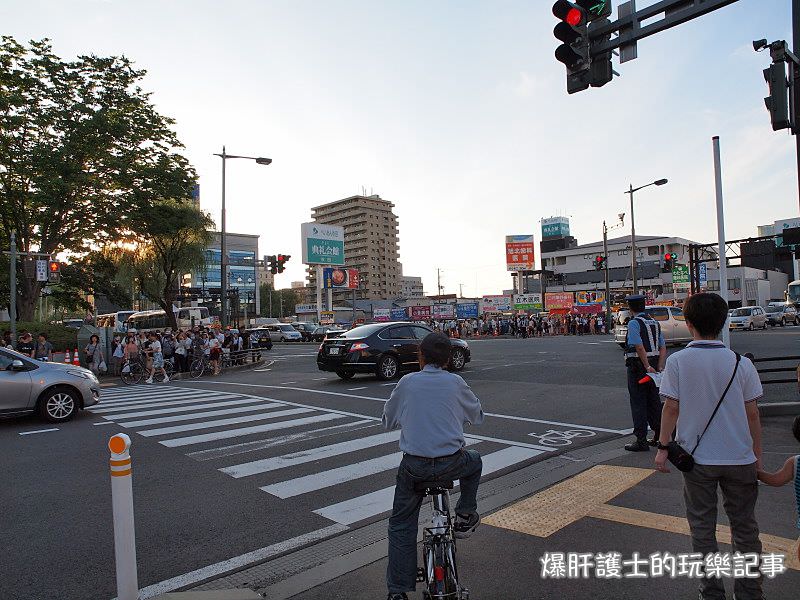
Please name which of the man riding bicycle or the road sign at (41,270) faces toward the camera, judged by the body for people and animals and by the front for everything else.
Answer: the road sign

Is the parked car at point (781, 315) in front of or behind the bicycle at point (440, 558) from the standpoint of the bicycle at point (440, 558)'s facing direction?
in front

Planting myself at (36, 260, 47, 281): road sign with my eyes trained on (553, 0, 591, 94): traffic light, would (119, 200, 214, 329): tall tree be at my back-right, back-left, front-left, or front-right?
back-left

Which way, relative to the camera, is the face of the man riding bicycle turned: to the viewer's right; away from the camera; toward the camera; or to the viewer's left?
away from the camera

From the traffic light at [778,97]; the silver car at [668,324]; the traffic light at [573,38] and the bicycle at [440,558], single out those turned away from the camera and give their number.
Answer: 1

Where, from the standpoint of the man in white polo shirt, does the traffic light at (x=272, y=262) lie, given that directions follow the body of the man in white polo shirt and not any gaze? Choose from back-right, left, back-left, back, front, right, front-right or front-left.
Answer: front-left

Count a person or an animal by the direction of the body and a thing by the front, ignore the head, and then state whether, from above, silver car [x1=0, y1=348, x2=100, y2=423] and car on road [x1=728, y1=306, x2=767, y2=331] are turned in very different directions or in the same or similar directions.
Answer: very different directions

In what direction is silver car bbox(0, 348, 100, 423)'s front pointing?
to the viewer's right

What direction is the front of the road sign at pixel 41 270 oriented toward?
toward the camera

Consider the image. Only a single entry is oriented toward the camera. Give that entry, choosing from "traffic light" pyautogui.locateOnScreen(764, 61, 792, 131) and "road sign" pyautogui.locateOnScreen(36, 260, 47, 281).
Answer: the road sign

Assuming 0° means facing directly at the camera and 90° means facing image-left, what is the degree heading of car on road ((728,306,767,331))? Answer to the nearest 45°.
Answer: approximately 45°

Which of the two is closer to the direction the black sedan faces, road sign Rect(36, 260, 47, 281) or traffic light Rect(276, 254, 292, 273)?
the traffic light

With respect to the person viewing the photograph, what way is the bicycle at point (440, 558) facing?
facing away from the viewer

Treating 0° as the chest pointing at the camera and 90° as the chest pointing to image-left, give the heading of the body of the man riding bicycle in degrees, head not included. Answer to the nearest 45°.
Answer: approximately 180°

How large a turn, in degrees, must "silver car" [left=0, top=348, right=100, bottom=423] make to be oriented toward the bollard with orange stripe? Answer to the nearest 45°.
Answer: approximately 90° to its right
